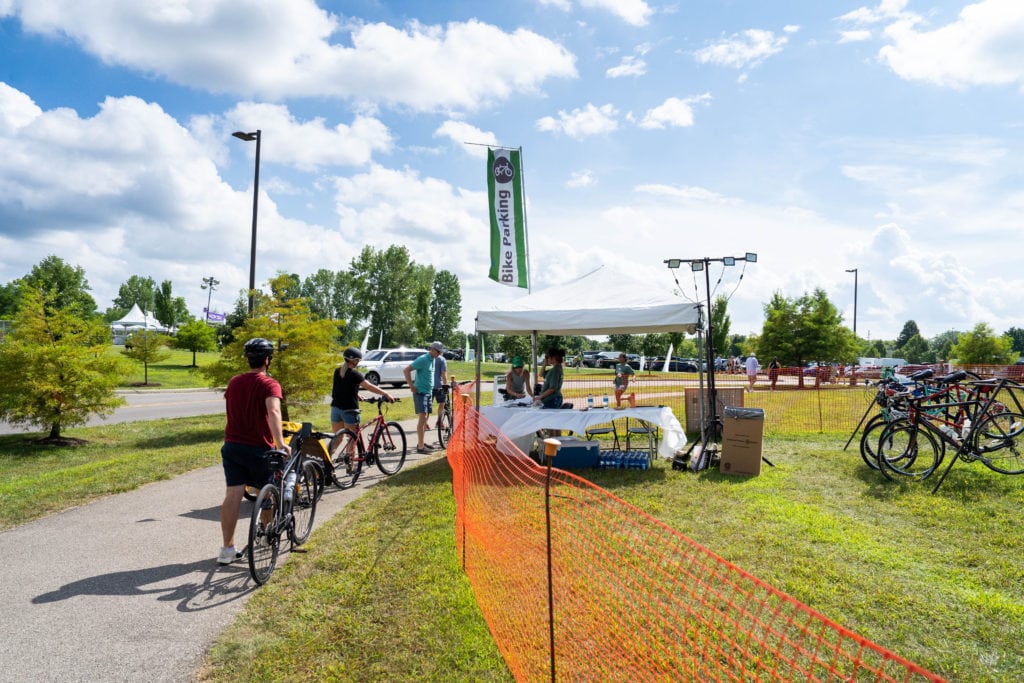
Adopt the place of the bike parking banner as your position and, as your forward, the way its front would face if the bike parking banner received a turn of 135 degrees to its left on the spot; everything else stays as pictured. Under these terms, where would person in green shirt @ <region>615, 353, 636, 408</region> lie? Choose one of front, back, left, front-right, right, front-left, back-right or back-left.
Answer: front

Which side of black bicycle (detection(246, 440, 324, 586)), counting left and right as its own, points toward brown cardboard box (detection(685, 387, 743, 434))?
front

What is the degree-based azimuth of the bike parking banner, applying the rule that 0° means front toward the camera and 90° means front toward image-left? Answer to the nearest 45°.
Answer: approximately 0°

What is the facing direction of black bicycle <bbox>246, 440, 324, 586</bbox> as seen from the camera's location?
facing away from the viewer and to the right of the viewer

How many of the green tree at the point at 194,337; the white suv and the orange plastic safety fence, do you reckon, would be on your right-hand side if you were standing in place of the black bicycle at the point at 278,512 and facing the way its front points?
1

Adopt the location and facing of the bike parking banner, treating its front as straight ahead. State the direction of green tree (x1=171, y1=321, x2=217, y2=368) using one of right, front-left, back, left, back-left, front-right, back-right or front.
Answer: back-right

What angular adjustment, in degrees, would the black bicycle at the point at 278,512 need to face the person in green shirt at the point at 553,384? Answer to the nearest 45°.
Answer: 0° — it already faces them
